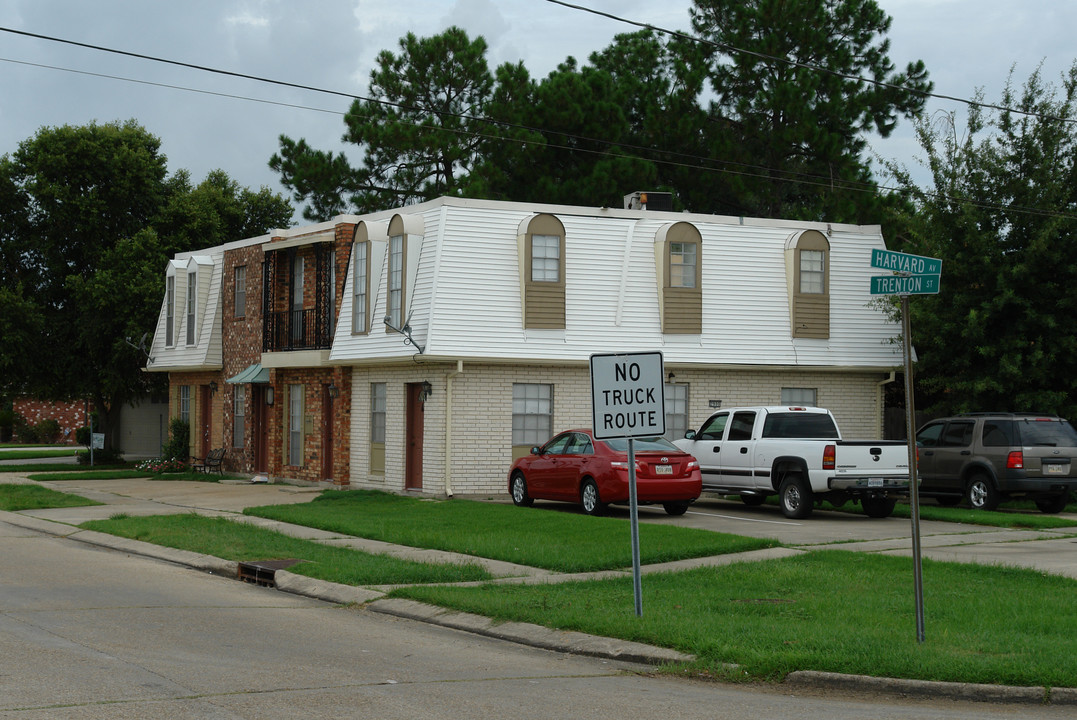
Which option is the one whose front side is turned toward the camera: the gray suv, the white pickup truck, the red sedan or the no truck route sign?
the no truck route sign

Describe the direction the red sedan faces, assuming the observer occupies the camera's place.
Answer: facing away from the viewer and to the left of the viewer

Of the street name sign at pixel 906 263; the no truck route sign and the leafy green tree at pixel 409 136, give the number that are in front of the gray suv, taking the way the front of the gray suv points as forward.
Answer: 1

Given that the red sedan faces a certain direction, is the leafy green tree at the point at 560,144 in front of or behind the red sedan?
in front

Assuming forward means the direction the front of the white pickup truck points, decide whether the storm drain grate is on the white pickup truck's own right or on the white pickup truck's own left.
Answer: on the white pickup truck's own left

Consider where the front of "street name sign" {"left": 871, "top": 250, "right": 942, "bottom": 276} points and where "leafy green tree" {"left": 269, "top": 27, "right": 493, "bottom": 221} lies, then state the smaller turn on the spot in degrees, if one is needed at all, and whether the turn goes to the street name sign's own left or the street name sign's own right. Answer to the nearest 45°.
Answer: approximately 180°

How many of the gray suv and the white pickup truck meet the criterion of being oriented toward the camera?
0

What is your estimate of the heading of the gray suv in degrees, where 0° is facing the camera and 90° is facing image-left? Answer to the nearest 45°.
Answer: approximately 135°

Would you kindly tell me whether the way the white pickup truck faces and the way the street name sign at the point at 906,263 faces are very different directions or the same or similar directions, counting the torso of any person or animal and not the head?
very different directions

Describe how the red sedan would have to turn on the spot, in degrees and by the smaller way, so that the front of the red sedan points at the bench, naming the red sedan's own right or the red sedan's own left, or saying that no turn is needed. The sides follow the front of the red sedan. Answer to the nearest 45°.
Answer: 0° — it already faces it
